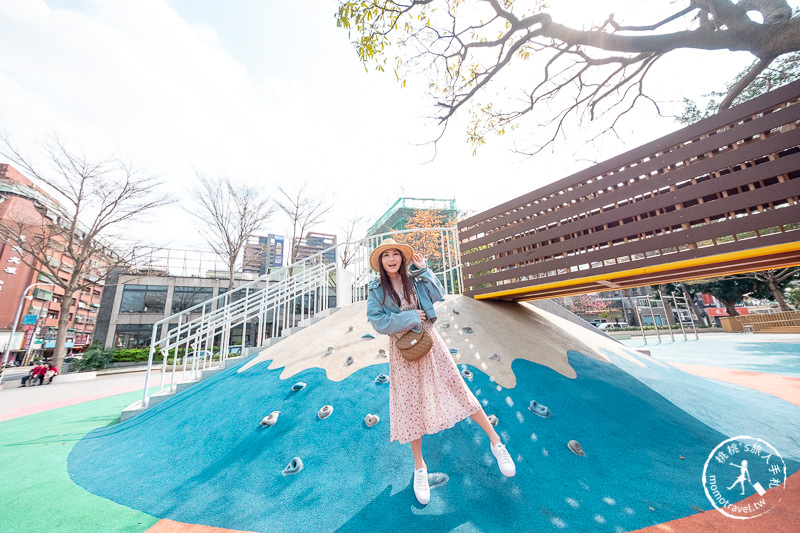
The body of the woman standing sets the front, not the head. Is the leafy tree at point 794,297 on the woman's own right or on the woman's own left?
on the woman's own left

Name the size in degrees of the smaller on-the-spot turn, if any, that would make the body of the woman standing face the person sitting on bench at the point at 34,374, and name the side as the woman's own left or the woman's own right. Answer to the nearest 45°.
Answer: approximately 135° to the woman's own right

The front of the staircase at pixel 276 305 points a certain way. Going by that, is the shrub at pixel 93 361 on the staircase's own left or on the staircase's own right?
on the staircase's own right

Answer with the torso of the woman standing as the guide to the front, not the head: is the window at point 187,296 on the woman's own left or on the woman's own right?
on the woman's own right

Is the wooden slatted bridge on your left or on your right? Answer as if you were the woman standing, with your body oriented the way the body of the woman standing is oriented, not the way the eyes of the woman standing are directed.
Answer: on your left

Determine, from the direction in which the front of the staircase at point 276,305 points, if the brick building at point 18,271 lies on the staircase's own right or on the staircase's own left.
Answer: on the staircase's own right

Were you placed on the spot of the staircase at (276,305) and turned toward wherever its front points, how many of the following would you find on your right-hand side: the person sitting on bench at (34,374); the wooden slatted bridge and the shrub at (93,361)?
2

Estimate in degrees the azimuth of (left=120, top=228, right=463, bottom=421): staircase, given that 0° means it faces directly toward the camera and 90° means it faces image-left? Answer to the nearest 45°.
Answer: approximately 45°

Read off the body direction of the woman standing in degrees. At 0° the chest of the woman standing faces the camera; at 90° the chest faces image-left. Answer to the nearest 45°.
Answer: approximately 0°
